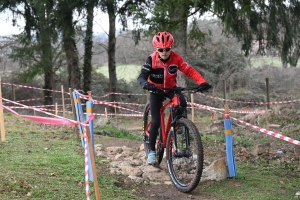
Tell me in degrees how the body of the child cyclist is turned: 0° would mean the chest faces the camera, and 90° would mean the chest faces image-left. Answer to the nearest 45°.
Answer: approximately 0°

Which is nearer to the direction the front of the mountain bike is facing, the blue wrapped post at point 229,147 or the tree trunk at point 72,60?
the blue wrapped post

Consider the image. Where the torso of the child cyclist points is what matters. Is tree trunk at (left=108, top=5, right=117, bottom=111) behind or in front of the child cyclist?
behind

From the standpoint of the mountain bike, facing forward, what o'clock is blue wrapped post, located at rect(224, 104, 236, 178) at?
The blue wrapped post is roughly at 10 o'clock from the mountain bike.

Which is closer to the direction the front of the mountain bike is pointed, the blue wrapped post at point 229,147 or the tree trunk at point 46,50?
the blue wrapped post

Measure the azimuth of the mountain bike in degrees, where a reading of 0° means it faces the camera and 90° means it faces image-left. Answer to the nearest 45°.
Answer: approximately 315°

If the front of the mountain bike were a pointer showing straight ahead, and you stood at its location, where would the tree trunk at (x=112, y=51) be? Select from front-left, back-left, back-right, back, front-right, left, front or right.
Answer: back-left

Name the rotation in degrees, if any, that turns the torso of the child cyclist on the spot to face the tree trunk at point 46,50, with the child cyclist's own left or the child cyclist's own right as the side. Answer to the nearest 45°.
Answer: approximately 180°
